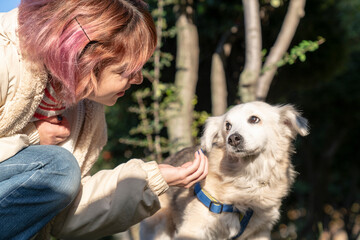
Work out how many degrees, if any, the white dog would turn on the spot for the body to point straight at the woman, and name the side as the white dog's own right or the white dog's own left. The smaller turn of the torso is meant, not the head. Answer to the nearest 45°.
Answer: approximately 90° to the white dog's own right

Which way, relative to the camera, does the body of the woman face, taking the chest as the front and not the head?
to the viewer's right

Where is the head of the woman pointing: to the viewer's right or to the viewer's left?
to the viewer's right

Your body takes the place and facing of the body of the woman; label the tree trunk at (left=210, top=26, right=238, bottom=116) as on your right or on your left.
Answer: on your left

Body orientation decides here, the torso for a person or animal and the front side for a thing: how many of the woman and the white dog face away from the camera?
0

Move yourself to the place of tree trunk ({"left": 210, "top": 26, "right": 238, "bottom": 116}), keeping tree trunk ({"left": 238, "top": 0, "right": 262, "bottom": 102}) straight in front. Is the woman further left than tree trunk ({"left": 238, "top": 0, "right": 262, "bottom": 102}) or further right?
right

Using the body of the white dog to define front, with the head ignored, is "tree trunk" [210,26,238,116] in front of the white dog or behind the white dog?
behind

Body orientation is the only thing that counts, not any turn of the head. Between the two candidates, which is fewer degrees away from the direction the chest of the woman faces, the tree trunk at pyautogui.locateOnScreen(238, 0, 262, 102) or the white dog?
the white dog

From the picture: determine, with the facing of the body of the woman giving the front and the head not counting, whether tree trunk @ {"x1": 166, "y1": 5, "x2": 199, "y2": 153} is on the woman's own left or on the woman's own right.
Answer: on the woman's own left
